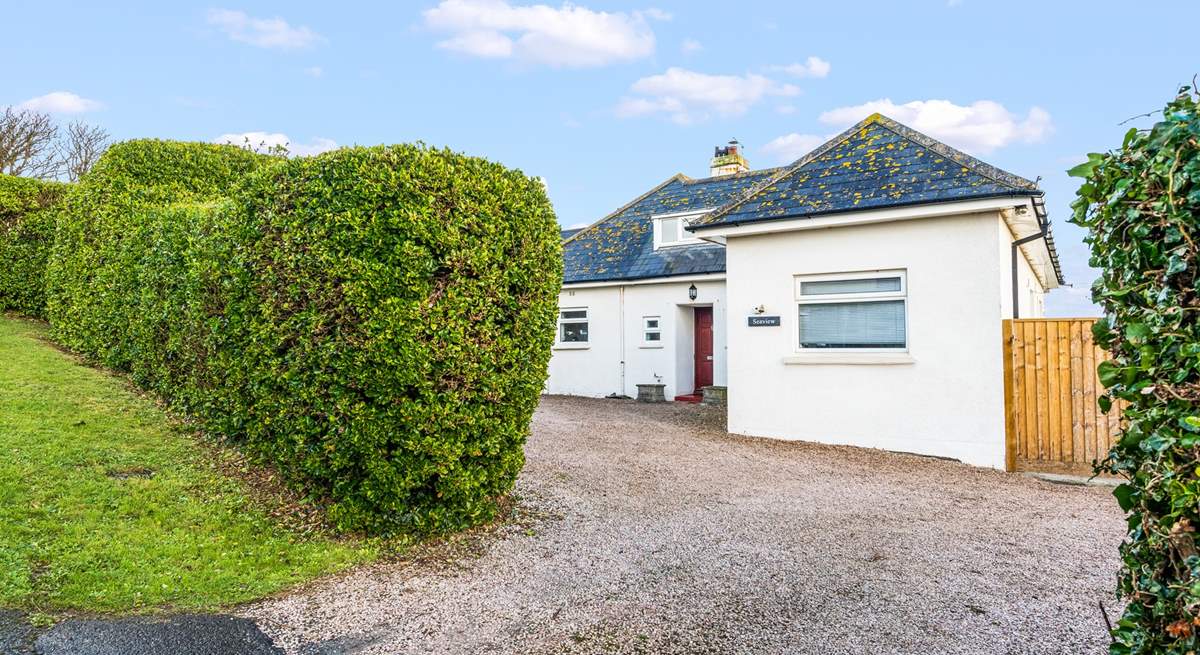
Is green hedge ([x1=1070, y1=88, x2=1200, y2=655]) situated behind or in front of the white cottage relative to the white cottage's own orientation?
in front

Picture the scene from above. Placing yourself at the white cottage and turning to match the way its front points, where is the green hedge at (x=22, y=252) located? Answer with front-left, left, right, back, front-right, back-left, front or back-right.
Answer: front-right

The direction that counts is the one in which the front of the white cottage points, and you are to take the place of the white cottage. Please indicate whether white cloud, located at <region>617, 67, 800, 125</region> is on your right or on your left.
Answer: on your right

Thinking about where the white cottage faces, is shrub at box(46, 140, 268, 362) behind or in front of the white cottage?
in front

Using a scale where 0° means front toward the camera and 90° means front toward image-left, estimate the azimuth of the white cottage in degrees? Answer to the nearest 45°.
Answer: approximately 45°

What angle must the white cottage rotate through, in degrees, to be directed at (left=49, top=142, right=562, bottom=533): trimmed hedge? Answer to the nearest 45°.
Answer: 0° — it already faces it
